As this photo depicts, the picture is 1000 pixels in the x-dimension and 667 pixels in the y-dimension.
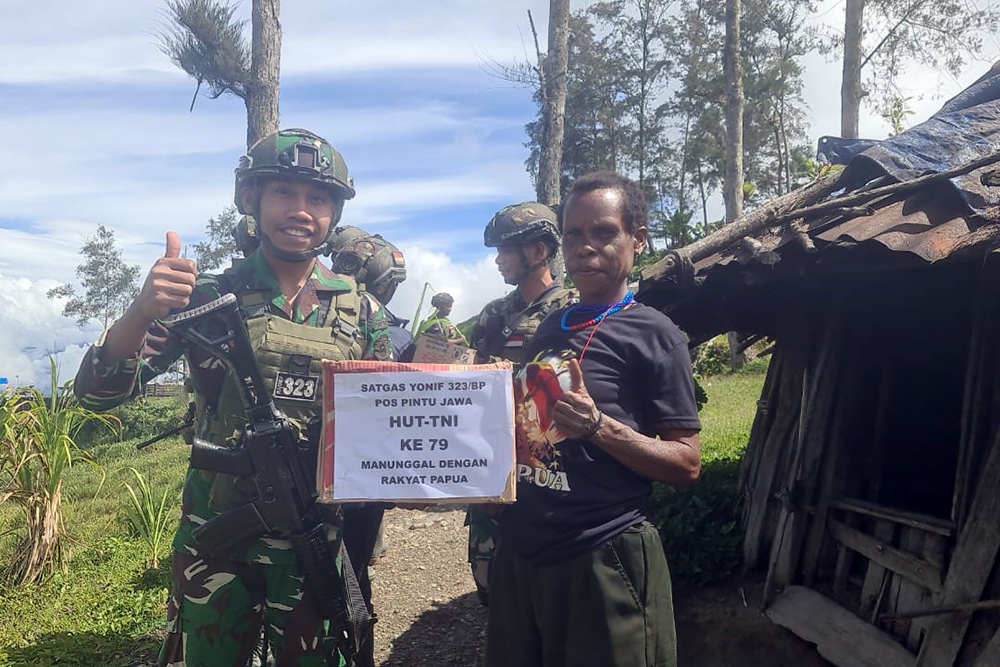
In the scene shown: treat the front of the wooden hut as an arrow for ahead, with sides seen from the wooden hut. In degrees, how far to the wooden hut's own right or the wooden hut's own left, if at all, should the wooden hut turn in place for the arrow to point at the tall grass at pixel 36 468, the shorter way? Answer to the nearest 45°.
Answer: approximately 45° to the wooden hut's own right

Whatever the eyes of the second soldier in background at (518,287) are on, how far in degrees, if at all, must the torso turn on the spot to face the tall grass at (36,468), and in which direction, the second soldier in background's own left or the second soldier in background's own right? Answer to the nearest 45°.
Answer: approximately 45° to the second soldier in background's own right

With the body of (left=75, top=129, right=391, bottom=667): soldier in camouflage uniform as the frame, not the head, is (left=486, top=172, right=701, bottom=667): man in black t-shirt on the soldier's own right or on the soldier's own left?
on the soldier's own left

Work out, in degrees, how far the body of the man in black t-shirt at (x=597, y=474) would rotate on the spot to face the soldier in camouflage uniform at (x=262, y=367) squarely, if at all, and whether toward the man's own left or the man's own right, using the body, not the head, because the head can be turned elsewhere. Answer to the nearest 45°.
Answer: approximately 45° to the man's own right

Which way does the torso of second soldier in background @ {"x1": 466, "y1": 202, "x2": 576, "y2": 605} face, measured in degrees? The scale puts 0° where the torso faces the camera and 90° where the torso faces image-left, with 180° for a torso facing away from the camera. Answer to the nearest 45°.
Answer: approximately 45°

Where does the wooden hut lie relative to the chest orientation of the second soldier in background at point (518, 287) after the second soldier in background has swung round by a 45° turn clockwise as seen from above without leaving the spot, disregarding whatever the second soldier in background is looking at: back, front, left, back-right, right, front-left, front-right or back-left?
back

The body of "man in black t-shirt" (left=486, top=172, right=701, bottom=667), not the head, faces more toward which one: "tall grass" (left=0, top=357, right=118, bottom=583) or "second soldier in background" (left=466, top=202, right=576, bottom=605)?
the tall grass

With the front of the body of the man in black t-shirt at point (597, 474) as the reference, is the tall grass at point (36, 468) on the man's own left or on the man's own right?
on the man's own right
